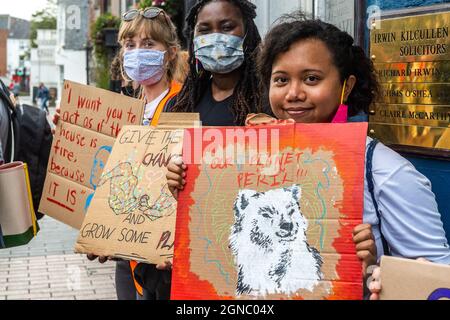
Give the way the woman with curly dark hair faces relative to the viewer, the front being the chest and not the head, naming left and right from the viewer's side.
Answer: facing the viewer and to the left of the viewer

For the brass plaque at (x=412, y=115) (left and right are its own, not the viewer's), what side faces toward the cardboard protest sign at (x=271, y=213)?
front

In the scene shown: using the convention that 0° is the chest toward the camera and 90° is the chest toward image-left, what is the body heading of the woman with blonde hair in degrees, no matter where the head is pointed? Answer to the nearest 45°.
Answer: approximately 45°
